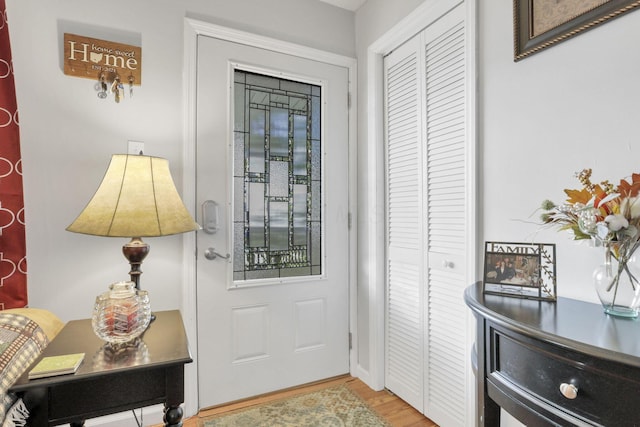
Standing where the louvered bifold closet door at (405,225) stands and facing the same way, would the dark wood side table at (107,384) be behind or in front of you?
in front

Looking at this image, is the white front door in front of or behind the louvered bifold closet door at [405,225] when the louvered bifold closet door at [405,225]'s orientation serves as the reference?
in front

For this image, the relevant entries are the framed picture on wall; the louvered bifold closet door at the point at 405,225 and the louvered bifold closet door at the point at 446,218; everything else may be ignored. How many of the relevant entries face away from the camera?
0

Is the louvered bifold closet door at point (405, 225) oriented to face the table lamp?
yes

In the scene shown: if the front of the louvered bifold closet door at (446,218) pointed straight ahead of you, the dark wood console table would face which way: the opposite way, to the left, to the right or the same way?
the same way

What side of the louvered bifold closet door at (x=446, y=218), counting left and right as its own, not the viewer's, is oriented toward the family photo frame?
left

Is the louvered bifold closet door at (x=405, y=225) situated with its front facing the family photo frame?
no

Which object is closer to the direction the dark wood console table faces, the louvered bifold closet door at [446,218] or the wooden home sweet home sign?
the wooden home sweet home sign

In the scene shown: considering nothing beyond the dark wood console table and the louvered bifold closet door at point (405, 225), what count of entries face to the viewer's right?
0

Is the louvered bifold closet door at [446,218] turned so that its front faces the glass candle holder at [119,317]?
yes

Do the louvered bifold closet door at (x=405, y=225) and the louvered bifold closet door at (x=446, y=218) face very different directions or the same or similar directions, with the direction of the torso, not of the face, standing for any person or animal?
same or similar directions

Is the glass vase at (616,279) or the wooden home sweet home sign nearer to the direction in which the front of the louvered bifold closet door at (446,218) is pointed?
the wooden home sweet home sign

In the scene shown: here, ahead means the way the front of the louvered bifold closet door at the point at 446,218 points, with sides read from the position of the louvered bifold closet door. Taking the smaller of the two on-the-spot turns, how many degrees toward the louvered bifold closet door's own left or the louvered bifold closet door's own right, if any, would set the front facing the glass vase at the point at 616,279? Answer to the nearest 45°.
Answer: approximately 90° to the louvered bifold closet door's own left

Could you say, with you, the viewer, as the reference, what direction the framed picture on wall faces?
facing the viewer and to the left of the viewer

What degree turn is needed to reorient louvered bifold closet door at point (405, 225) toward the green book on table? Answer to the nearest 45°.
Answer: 0° — it already faces it

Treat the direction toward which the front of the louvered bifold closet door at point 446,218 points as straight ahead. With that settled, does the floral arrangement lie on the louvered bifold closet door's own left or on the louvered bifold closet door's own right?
on the louvered bifold closet door's own left
